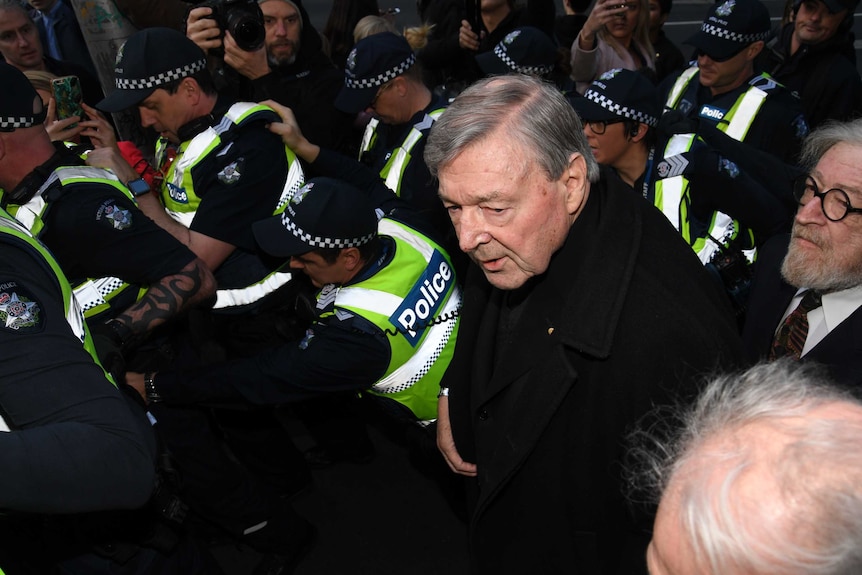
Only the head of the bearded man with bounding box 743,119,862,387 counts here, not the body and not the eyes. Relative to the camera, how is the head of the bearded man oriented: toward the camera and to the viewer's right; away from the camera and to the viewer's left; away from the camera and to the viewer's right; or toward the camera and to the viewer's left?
toward the camera and to the viewer's left

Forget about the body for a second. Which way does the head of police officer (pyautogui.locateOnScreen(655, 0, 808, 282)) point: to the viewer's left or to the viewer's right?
to the viewer's left

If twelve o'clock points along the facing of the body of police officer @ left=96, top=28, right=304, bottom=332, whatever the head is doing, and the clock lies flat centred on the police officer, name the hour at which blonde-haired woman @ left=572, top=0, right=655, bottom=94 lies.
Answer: The blonde-haired woman is roughly at 5 o'clock from the police officer.

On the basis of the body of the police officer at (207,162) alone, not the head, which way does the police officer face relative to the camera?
to the viewer's left

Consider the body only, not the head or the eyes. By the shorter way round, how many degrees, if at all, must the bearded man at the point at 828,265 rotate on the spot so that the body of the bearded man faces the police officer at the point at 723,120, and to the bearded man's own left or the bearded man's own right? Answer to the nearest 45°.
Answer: approximately 135° to the bearded man's own right

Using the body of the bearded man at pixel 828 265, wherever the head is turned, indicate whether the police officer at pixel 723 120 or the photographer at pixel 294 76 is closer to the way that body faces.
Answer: the photographer

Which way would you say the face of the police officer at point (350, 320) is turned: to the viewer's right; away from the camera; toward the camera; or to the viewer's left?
to the viewer's left

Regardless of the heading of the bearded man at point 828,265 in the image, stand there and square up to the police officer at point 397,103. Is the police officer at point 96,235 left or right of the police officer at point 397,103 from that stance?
left
